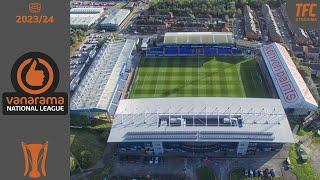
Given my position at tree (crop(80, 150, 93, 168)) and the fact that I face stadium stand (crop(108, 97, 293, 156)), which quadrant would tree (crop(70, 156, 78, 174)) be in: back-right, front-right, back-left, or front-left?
back-right

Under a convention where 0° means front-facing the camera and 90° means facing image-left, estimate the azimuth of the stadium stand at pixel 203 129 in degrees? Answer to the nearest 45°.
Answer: approximately 180°

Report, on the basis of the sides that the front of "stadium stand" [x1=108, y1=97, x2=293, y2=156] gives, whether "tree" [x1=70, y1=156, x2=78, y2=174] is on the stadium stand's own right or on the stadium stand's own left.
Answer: on the stadium stand's own left

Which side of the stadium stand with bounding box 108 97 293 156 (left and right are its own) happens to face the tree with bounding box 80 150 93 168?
left
